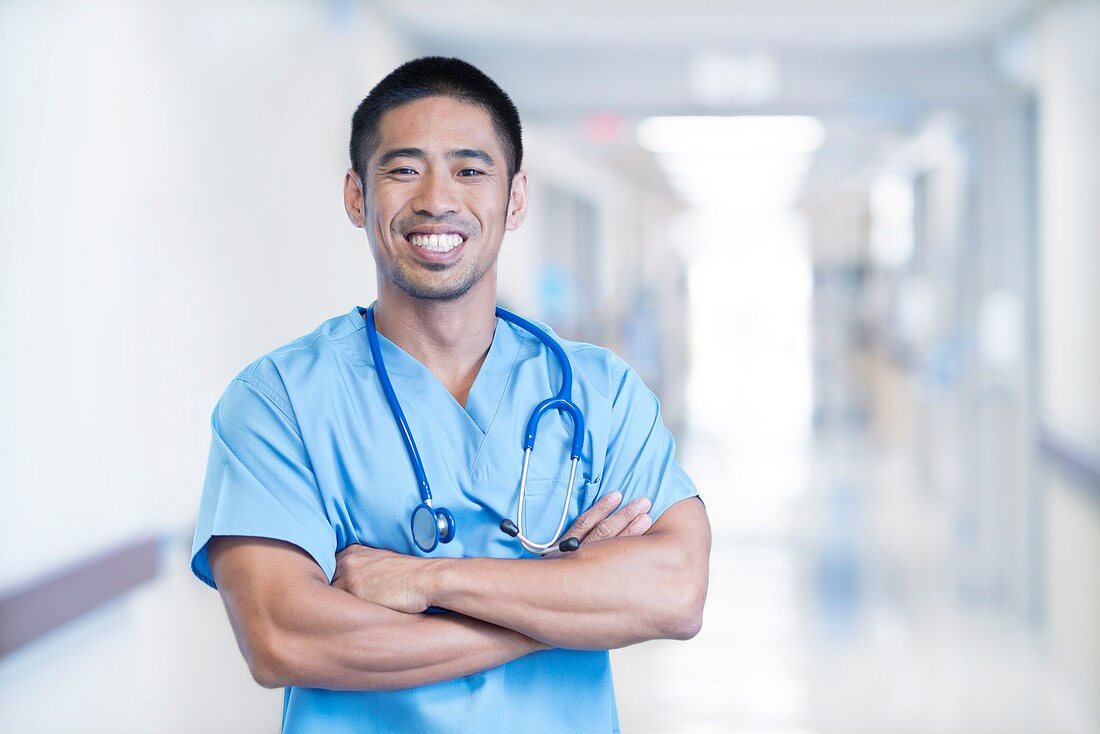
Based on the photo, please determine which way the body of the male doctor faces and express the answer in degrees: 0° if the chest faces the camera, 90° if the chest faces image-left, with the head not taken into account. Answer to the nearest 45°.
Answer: approximately 0°
